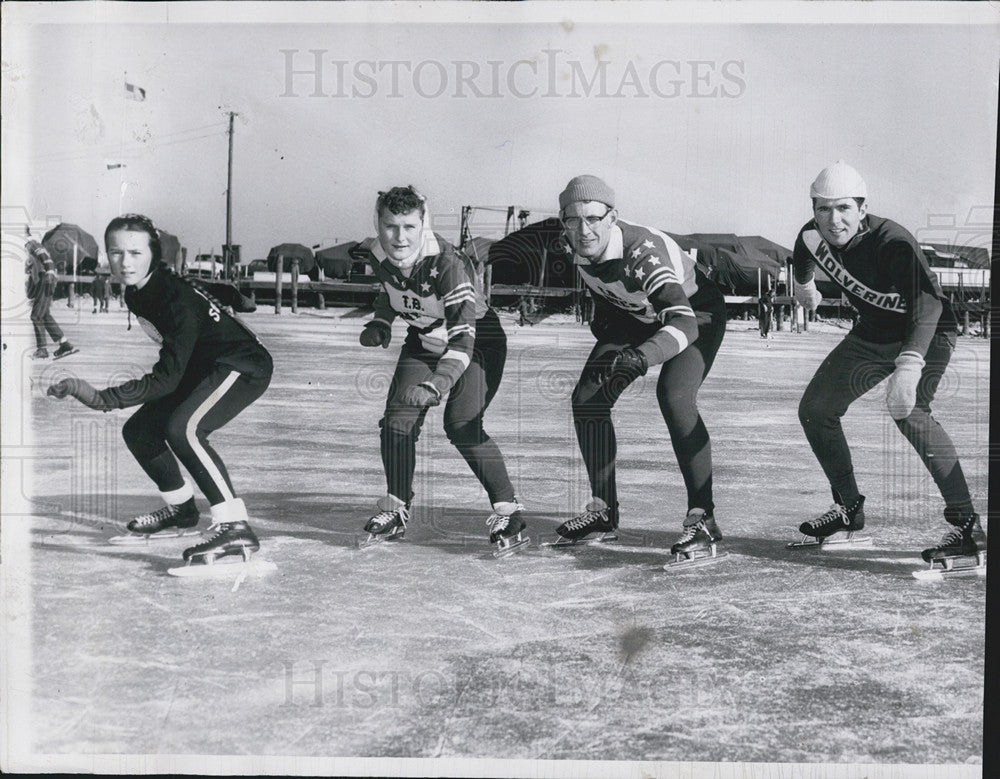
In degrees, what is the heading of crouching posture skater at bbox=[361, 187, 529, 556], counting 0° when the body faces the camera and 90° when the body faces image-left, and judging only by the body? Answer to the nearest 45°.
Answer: approximately 45°

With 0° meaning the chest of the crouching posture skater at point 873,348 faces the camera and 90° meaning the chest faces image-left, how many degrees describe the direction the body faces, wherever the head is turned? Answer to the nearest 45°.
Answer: approximately 45°
